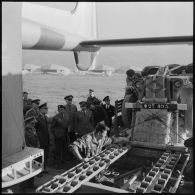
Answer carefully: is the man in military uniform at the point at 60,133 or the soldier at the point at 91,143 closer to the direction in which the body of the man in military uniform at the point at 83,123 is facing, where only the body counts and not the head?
the soldier

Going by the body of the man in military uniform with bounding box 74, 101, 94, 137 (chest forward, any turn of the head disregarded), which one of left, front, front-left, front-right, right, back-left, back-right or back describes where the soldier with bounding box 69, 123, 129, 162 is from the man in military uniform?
front

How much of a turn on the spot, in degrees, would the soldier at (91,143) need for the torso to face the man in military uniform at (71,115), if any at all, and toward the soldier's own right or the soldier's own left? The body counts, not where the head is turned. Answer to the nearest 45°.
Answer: approximately 135° to the soldier's own left

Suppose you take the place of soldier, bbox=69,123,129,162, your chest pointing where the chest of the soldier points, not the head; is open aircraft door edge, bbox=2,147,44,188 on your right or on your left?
on your right

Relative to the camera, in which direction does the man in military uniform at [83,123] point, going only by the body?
toward the camera

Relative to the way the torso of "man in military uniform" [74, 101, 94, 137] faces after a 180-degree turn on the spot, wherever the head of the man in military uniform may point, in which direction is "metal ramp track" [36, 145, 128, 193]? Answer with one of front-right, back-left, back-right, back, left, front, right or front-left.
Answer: back

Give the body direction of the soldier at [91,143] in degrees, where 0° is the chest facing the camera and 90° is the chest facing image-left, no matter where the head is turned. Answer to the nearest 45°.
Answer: approximately 315°

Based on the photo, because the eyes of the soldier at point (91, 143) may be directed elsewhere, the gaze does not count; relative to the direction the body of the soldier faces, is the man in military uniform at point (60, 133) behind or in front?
behind

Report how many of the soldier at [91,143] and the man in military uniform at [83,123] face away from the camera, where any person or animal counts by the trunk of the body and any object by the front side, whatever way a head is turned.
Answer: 0
